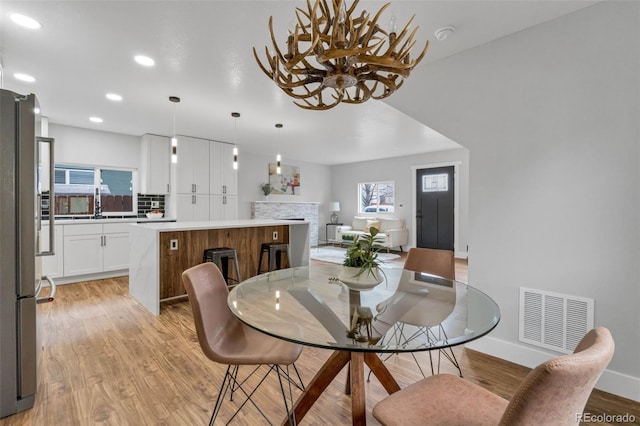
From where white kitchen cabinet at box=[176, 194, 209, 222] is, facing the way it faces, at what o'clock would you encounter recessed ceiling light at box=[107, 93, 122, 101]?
The recessed ceiling light is roughly at 1 o'clock from the white kitchen cabinet.

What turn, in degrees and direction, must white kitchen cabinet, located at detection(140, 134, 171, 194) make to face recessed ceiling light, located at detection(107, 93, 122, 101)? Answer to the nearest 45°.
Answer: approximately 45° to its right

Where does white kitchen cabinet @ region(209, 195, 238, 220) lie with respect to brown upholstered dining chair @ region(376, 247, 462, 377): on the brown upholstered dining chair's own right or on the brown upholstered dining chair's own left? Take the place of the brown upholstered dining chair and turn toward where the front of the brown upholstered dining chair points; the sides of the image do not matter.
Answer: on the brown upholstered dining chair's own right

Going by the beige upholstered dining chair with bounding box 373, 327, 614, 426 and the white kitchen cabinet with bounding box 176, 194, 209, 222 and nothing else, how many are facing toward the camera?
1

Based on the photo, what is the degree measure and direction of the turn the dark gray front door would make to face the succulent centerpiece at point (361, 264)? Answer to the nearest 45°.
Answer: approximately 45° to its left

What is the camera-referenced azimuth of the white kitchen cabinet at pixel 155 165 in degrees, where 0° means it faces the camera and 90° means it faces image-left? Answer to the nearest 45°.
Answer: approximately 315°

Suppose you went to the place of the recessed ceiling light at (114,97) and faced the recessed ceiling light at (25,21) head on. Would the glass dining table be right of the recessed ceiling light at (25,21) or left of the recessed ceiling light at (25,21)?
left

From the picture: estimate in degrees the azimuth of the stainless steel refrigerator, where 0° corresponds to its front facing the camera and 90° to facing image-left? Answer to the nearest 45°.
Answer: approximately 270°

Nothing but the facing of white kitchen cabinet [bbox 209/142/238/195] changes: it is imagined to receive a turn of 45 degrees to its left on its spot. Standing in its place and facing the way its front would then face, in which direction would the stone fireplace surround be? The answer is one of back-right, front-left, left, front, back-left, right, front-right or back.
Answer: left

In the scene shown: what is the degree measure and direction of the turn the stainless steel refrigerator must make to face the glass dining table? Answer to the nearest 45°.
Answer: approximately 45° to its right

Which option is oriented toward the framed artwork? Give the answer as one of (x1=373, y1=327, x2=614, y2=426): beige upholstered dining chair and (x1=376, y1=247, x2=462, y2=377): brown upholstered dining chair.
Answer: (x1=373, y1=327, x2=614, y2=426): beige upholstered dining chair
